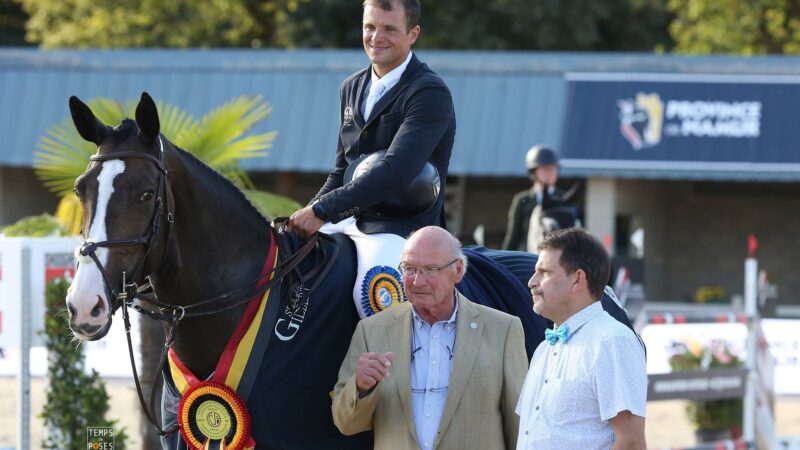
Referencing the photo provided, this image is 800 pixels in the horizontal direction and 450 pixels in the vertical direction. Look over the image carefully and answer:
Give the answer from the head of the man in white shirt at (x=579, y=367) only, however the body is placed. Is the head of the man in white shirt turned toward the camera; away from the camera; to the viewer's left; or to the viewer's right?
to the viewer's left

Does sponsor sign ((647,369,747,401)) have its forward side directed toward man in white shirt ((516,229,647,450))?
yes

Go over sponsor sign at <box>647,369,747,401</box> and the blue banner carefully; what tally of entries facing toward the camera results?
2

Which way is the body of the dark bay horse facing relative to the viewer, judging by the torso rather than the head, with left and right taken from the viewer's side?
facing the viewer and to the left of the viewer

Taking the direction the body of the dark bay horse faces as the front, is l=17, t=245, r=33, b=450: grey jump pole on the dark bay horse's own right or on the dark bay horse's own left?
on the dark bay horse's own right

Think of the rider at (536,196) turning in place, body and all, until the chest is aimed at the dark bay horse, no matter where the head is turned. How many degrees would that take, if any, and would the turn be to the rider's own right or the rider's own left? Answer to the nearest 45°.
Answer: approximately 45° to the rider's own right

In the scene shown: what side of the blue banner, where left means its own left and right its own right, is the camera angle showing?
front

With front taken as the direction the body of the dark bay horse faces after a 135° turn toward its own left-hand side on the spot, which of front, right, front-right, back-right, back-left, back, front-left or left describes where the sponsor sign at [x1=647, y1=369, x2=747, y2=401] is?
front-left

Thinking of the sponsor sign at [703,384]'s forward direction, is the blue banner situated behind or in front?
behind

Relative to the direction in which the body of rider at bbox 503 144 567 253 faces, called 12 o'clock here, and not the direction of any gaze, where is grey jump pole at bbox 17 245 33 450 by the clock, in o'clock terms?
The grey jump pole is roughly at 3 o'clock from the rider.

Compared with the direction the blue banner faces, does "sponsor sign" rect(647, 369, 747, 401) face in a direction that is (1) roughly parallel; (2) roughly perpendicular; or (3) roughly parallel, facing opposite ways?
roughly parallel

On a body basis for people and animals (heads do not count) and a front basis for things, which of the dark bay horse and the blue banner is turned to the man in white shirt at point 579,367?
the blue banner

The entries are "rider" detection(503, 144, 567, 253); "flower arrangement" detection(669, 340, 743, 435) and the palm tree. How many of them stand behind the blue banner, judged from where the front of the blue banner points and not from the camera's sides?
0

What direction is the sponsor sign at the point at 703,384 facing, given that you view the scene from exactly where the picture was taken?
facing the viewer
